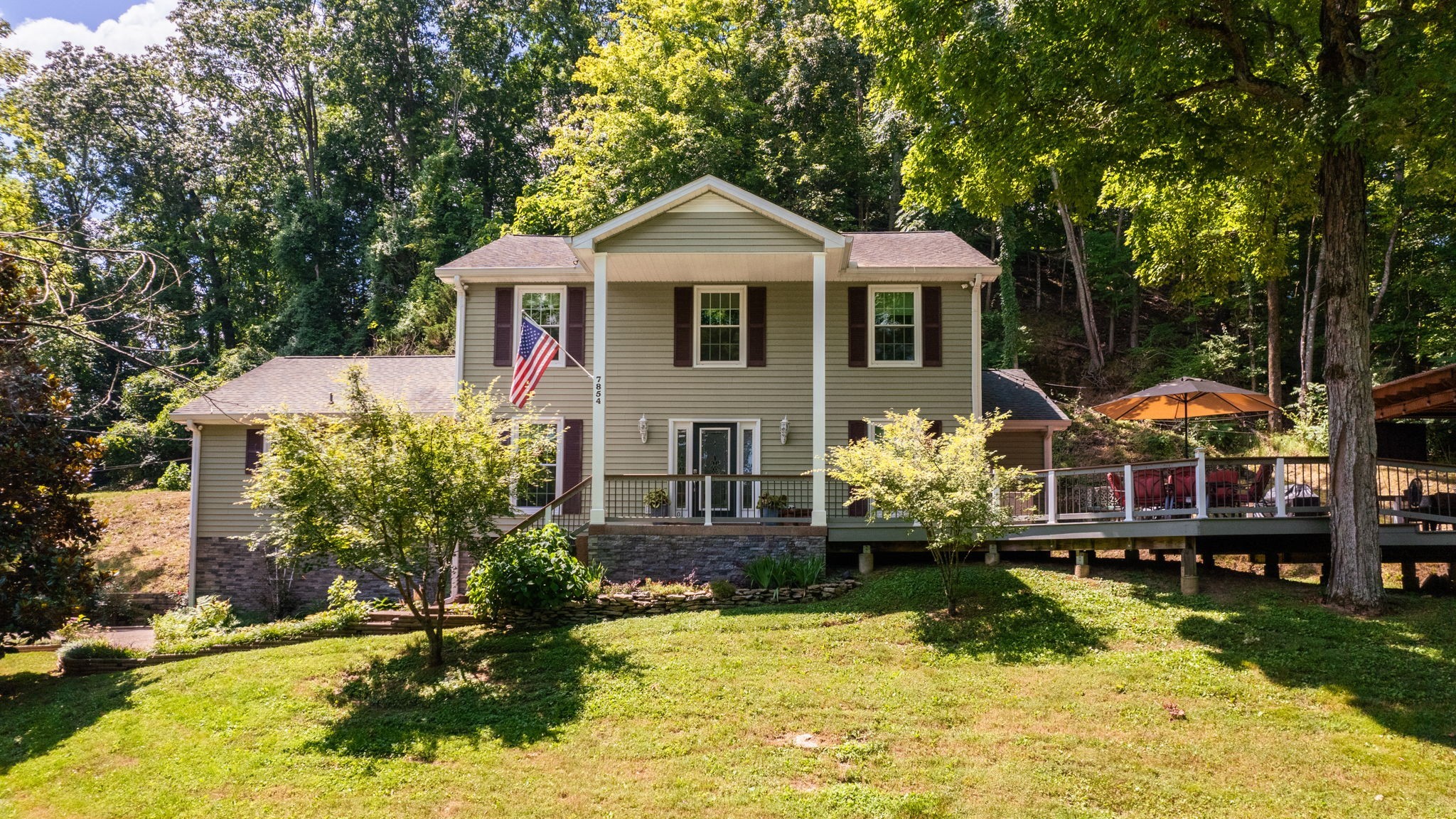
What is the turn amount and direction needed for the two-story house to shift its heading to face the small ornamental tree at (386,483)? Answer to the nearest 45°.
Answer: approximately 45° to its right

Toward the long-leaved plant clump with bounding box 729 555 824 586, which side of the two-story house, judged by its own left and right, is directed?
front

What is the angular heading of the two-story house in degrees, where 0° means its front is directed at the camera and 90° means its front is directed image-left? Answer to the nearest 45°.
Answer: approximately 0°

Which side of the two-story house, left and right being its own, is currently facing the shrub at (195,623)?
right

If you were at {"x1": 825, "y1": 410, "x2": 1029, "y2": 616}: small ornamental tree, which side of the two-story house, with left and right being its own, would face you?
front

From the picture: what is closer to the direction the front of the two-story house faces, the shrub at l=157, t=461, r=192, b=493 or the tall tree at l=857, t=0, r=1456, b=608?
the tall tree

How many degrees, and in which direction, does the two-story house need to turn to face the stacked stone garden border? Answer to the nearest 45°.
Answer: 0° — it already faces it

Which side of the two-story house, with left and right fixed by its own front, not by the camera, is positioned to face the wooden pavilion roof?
left

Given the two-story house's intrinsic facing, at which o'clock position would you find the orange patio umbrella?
The orange patio umbrella is roughly at 10 o'clock from the two-story house.
